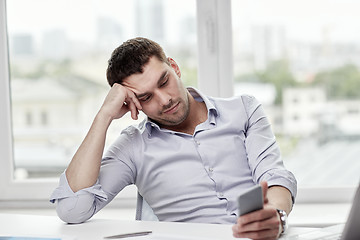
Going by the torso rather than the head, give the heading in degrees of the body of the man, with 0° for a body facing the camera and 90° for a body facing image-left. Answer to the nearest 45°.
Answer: approximately 0°

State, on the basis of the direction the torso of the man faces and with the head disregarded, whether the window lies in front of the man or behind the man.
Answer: behind
